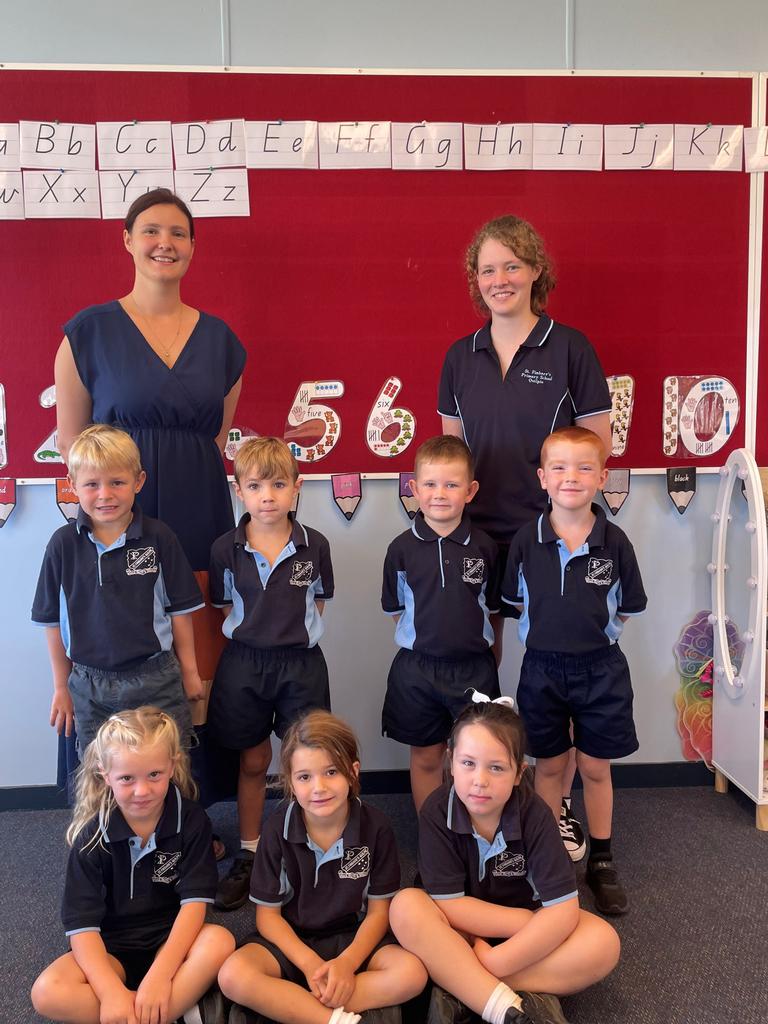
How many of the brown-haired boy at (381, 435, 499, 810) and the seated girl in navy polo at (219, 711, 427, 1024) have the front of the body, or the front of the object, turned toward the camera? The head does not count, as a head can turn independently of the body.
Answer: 2

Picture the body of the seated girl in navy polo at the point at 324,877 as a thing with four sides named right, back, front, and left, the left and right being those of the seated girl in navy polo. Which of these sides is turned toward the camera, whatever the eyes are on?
front

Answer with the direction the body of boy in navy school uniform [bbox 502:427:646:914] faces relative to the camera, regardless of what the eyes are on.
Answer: toward the camera

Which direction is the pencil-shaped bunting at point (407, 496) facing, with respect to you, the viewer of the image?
facing the viewer

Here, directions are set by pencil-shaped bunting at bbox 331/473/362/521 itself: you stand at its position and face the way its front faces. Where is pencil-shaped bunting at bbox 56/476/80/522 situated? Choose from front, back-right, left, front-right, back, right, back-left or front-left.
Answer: right

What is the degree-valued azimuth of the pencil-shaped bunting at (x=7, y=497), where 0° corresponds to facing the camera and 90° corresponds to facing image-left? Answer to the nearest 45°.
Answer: approximately 0°

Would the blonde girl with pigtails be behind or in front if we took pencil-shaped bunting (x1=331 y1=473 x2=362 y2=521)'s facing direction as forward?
in front

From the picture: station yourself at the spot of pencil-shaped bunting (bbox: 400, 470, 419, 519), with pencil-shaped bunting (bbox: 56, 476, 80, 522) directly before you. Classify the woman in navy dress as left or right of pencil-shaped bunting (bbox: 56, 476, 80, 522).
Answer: left

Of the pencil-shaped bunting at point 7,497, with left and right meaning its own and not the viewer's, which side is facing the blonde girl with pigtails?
front
